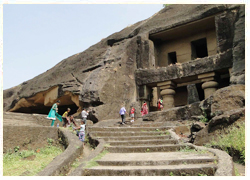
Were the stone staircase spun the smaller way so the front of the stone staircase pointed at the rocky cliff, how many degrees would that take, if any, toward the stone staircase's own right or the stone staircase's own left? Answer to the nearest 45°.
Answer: approximately 180°

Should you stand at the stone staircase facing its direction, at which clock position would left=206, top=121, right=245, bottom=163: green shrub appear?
The green shrub is roughly at 8 o'clock from the stone staircase.

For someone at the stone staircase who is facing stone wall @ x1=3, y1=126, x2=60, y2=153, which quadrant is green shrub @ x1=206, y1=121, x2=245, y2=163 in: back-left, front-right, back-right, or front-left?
back-right

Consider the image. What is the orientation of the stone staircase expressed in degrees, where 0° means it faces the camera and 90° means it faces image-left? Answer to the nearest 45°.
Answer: approximately 0°

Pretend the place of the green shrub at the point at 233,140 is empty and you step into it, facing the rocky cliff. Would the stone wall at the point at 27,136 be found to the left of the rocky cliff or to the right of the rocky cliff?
left
